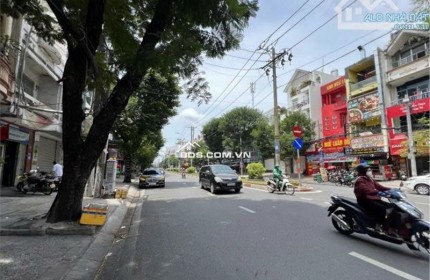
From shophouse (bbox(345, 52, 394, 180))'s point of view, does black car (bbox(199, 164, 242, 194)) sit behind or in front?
in front

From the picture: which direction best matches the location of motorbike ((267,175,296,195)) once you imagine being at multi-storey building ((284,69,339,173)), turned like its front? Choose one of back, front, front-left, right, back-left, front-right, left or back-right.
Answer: front-left

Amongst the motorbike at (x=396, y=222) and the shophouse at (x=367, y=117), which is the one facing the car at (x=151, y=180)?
the shophouse

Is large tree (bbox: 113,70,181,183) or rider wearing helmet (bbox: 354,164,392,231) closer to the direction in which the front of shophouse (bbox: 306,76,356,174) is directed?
the large tree

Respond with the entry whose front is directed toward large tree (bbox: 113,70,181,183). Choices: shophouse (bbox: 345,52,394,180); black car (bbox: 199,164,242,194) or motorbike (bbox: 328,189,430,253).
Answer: the shophouse

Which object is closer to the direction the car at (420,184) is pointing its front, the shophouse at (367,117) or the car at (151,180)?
the car

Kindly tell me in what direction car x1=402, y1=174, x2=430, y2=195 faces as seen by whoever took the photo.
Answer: facing to the left of the viewer

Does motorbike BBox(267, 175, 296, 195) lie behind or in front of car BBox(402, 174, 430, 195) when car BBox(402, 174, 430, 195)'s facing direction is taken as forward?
in front

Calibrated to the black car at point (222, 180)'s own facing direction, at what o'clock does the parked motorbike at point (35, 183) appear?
The parked motorbike is roughly at 4 o'clock from the black car.

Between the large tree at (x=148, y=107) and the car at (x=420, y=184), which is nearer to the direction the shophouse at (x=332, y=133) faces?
the large tree

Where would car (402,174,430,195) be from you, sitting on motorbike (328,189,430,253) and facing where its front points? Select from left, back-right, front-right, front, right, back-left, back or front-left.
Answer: back-left

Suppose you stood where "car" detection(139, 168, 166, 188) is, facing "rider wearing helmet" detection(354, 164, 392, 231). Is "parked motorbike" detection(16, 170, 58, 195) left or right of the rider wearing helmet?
right

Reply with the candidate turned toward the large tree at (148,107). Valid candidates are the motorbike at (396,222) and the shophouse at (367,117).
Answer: the shophouse
